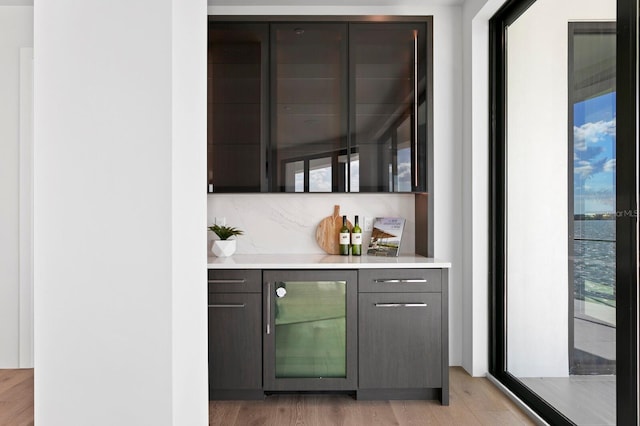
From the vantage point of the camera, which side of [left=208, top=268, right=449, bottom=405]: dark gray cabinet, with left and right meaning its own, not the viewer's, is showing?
front

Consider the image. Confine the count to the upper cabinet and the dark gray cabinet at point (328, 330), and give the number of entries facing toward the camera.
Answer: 2

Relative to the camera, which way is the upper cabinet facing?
toward the camera

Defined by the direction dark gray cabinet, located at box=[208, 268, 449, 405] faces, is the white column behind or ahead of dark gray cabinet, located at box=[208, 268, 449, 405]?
ahead
